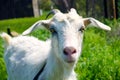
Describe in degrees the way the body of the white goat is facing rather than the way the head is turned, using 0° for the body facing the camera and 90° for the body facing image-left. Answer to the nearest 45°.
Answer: approximately 315°
